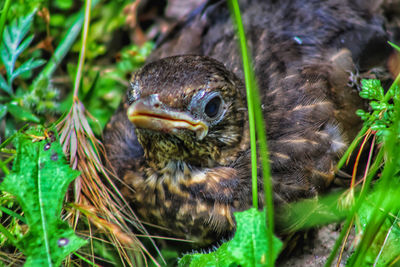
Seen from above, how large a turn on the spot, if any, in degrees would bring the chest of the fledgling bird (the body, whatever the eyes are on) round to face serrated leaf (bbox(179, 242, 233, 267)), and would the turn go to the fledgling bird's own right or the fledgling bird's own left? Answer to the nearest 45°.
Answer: approximately 45° to the fledgling bird's own left

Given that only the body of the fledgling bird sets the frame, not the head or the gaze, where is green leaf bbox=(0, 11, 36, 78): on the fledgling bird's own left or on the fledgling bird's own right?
on the fledgling bird's own right

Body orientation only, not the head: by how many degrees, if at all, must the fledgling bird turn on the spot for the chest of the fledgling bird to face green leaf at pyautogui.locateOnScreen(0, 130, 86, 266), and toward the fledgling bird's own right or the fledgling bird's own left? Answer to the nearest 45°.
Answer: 0° — it already faces it

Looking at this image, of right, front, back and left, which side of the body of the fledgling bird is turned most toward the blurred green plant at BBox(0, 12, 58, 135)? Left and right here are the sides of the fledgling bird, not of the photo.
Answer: right

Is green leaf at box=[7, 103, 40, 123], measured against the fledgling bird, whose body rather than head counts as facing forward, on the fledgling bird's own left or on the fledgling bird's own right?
on the fledgling bird's own right

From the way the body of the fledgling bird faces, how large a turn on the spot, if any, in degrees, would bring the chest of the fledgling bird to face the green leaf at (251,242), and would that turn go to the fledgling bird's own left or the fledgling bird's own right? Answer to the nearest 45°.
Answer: approximately 45° to the fledgling bird's own left

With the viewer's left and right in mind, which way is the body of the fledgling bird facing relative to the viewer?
facing the viewer and to the left of the viewer
